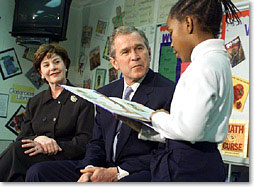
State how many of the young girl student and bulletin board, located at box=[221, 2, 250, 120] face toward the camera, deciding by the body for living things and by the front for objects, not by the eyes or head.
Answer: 1

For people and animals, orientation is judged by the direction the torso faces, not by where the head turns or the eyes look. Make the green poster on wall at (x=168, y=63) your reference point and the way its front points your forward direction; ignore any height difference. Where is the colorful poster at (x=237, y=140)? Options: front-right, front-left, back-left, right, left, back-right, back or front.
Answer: left

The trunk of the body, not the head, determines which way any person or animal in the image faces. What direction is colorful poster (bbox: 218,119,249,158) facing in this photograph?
toward the camera

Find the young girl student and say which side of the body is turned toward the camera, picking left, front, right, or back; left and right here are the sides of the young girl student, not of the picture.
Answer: left

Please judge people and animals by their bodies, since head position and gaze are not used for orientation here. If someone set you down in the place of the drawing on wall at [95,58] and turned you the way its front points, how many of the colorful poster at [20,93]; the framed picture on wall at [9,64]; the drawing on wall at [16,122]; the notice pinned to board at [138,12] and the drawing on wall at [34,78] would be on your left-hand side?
1

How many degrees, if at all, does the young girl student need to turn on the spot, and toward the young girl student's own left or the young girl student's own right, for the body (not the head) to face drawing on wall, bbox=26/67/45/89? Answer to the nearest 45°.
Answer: approximately 45° to the young girl student's own right

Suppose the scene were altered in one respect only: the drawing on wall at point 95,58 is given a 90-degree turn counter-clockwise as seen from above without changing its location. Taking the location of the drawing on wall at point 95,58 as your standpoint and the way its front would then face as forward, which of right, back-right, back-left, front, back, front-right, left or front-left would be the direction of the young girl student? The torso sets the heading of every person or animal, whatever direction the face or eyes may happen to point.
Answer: front-right

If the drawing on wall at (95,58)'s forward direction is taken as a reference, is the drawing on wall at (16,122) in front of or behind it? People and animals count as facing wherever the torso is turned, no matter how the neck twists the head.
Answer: in front

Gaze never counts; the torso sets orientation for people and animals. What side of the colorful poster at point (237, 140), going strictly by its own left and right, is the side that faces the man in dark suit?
front

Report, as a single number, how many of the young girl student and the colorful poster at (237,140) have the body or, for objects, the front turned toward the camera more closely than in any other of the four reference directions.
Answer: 1

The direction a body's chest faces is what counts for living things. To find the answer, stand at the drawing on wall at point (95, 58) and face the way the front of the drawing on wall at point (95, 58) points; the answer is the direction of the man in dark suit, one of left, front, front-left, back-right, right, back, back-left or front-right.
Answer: front-left

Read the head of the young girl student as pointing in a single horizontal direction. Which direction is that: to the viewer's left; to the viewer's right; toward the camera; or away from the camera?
to the viewer's left

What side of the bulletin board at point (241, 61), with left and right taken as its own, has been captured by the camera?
front

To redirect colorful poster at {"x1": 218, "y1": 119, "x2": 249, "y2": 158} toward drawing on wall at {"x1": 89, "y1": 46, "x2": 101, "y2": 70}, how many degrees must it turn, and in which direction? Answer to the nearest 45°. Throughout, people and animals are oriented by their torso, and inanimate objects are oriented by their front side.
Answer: approximately 135° to its right

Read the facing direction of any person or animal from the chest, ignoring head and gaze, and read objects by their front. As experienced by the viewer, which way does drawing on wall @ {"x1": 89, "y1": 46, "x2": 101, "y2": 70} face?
facing the viewer and to the left of the viewer
